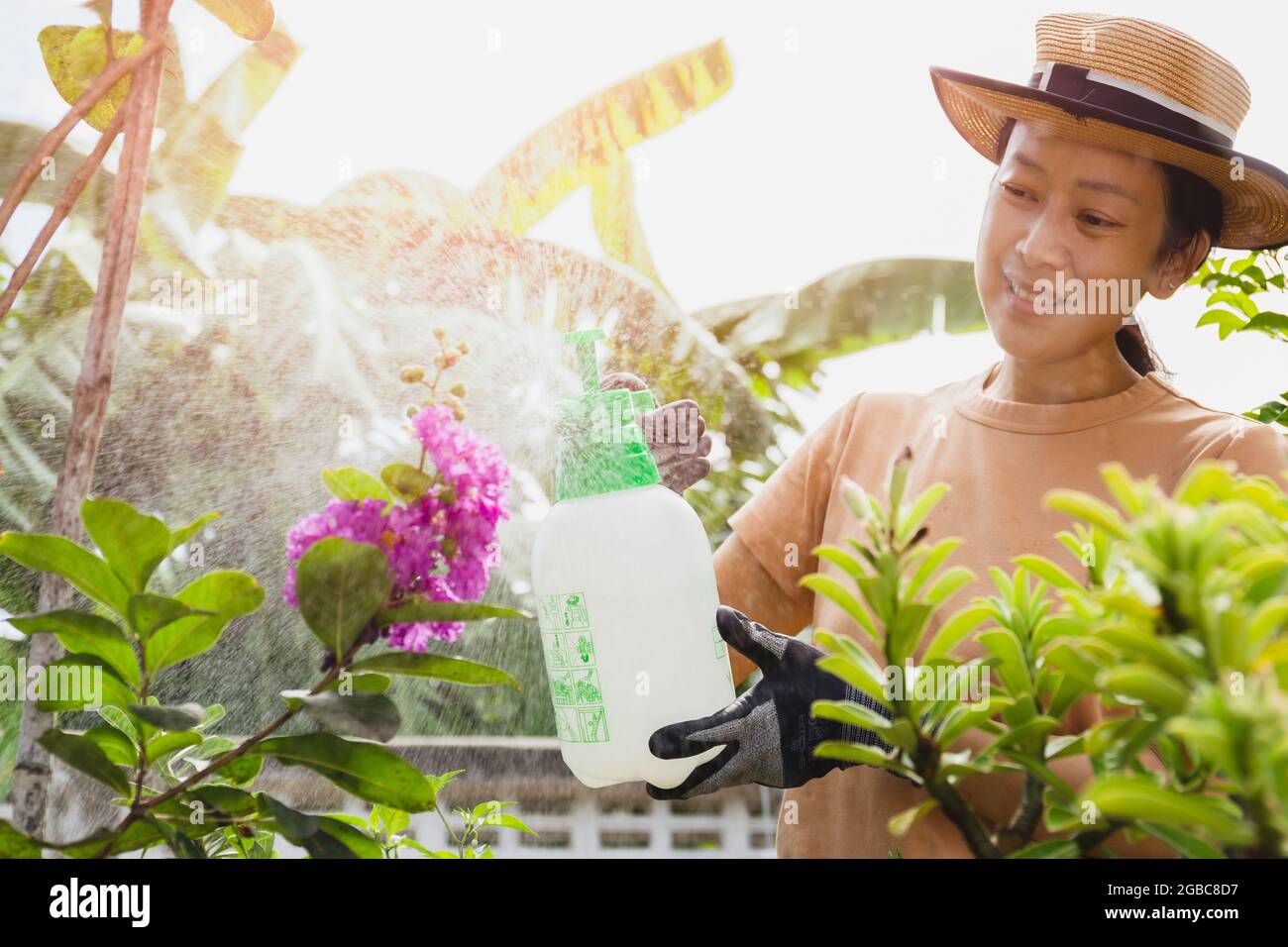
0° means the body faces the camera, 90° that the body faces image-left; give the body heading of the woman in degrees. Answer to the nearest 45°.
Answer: approximately 0°

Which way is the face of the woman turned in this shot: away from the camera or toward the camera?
toward the camera
